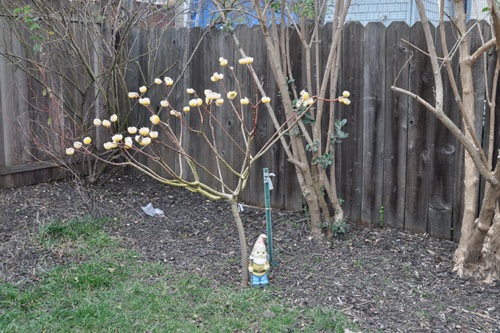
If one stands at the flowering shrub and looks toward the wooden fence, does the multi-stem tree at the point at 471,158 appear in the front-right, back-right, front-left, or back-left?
front-right

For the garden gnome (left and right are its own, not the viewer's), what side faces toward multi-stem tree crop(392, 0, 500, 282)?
left

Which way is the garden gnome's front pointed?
toward the camera

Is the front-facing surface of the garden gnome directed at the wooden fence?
no
